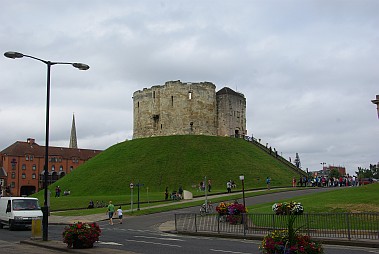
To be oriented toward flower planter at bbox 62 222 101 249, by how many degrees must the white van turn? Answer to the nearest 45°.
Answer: approximately 45° to its right

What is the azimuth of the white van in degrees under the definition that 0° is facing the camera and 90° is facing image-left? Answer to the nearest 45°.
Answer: approximately 315°
